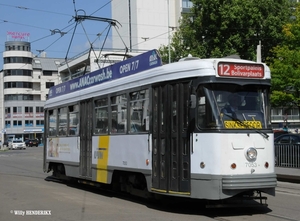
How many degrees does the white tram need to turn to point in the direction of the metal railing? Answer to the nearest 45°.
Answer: approximately 90° to its left

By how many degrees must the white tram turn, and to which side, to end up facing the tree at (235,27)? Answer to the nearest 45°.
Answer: approximately 135° to its left

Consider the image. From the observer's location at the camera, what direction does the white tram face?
facing the viewer and to the right of the viewer
